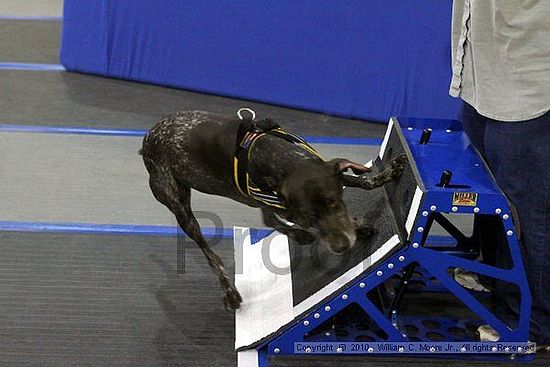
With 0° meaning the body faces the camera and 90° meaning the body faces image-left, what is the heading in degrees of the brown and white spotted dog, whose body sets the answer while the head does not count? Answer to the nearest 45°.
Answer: approximately 270°

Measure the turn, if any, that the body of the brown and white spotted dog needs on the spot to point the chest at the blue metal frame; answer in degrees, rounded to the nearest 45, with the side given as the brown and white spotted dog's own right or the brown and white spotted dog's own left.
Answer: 0° — it already faces it
